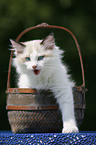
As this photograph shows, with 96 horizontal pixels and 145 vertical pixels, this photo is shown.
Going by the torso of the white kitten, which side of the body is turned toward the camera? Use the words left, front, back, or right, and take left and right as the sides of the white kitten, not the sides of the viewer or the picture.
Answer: front
